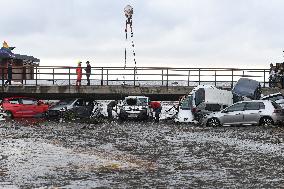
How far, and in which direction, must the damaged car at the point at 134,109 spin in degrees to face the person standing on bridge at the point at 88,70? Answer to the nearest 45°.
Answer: approximately 135° to its right

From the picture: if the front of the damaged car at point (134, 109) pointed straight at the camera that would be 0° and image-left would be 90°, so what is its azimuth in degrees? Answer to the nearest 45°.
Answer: approximately 0°

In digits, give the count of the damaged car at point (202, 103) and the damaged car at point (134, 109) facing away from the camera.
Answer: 0

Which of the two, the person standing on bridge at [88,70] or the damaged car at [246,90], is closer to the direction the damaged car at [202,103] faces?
the person standing on bridge

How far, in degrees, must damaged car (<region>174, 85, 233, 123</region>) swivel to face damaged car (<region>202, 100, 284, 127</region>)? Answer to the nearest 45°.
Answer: approximately 90° to its left

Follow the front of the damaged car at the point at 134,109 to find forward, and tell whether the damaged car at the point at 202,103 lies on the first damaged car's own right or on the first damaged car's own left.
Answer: on the first damaged car's own left

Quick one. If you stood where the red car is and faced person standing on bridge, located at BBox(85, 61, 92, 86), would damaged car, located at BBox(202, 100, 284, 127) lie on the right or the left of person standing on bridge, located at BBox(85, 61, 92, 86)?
right
